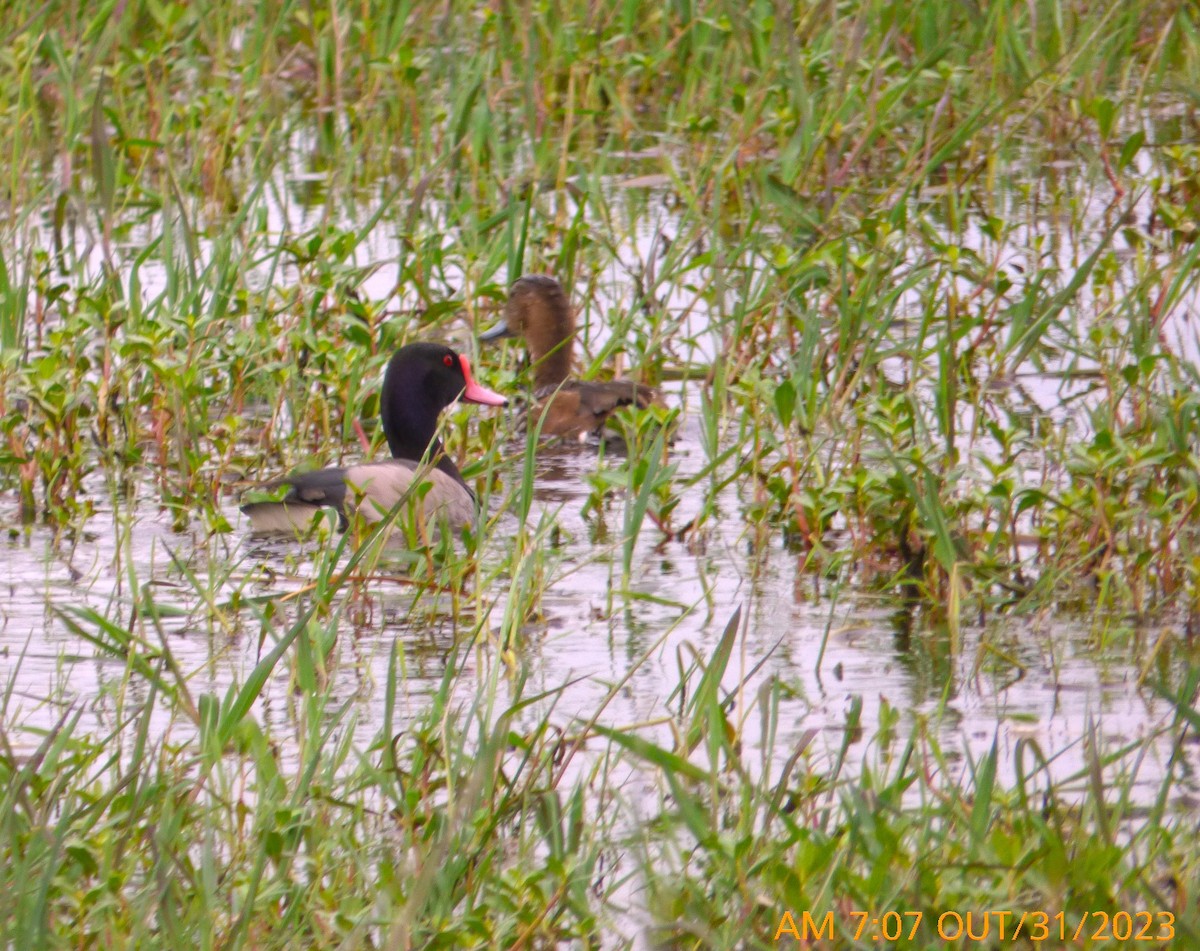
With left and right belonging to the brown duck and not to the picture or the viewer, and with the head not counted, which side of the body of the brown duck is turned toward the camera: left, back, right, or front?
left

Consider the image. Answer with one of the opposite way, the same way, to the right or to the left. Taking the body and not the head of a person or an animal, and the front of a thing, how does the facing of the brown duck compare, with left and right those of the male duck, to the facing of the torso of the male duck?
the opposite way

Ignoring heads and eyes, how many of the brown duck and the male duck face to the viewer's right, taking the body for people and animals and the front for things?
1

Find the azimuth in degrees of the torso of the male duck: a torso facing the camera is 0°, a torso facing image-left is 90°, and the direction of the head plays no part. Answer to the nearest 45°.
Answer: approximately 270°

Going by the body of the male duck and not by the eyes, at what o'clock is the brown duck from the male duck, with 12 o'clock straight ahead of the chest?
The brown duck is roughly at 10 o'clock from the male duck.

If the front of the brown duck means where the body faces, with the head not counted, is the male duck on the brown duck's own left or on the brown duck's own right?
on the brown duck's own left
